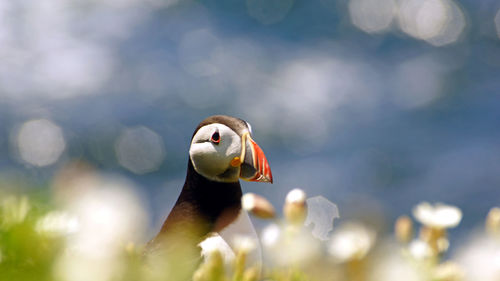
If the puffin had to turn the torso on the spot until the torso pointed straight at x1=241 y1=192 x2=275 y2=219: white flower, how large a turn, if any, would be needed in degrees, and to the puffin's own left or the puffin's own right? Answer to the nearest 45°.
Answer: approximately 90° to the puffin's own right

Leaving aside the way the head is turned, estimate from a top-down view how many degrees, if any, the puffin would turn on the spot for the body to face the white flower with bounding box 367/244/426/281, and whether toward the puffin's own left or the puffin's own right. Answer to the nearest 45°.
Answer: approximately 90° to the puffin's own right

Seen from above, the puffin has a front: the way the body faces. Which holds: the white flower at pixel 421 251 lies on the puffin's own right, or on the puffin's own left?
on the puffin's own right

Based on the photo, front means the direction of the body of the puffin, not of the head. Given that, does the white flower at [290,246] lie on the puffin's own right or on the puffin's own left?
on the puffin's own right

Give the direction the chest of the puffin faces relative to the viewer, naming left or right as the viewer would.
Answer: facing to the right of the viewer

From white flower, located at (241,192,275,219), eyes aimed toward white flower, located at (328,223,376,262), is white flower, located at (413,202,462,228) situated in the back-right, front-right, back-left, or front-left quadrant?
front-left
